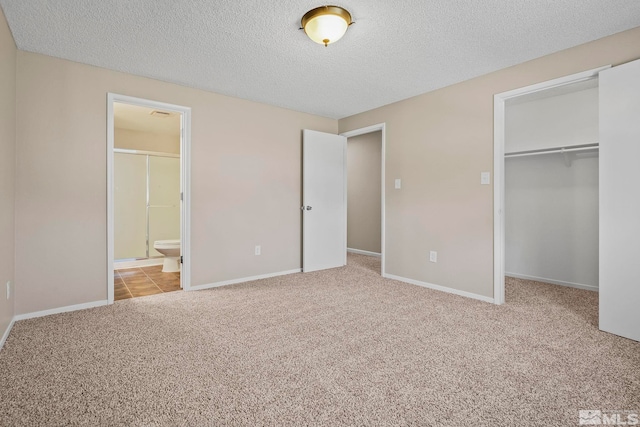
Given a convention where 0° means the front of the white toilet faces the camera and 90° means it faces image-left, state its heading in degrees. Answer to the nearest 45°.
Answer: approximately 90°

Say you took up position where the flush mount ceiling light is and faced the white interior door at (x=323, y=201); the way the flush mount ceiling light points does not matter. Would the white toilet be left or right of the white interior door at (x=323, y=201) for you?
left

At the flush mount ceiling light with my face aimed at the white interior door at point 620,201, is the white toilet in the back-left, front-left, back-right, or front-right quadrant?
back-left

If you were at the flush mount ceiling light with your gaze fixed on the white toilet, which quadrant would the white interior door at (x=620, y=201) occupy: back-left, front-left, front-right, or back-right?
back-right

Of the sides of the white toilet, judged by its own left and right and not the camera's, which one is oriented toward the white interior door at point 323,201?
back

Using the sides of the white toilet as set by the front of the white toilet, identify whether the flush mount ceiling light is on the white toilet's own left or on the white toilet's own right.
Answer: on the white toilet's own left

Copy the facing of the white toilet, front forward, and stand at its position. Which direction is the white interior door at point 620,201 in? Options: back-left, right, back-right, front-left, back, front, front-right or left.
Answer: back-left
